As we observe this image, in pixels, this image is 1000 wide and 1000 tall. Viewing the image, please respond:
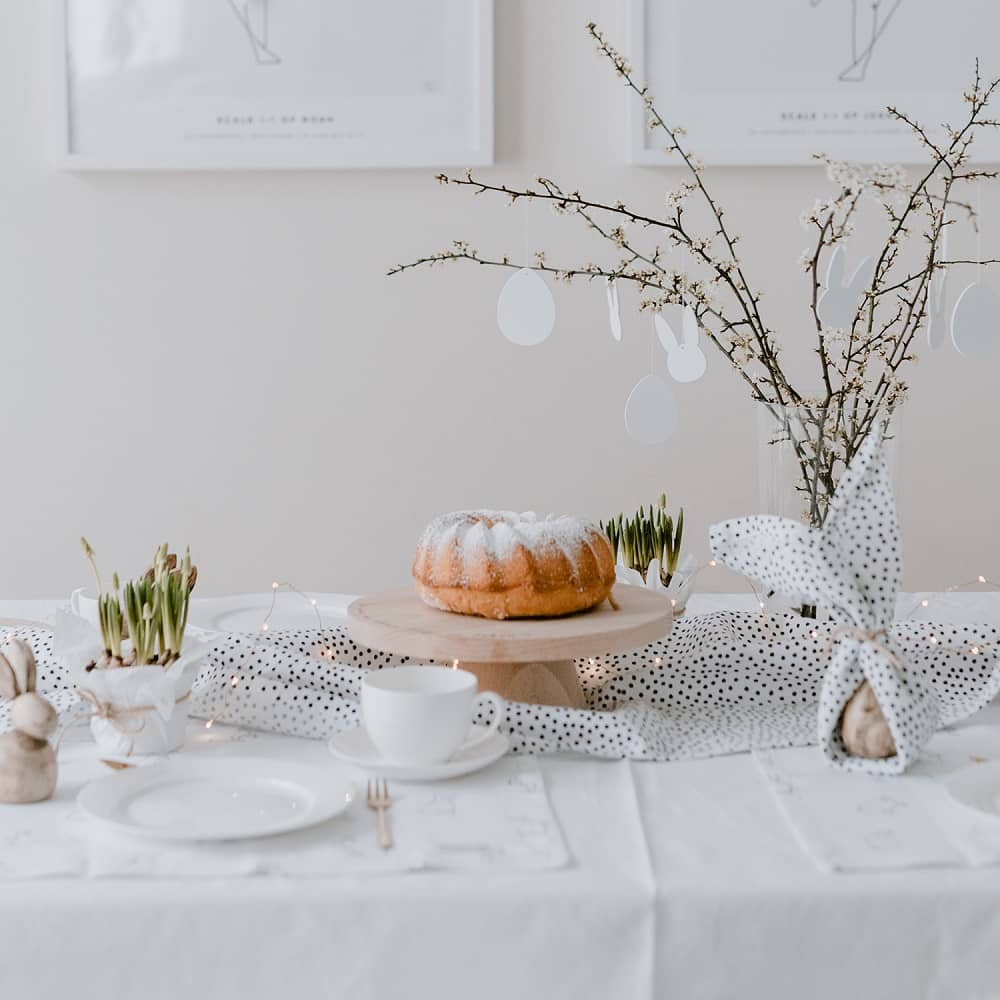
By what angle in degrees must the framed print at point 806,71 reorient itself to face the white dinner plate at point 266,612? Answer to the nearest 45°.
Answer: approximately 45° to its right

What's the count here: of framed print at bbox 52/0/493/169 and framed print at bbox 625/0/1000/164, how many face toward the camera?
2

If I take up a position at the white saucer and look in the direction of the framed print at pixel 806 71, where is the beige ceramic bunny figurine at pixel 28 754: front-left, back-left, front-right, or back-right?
back-left

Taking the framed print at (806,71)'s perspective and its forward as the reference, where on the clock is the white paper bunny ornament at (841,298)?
The white paper bunny ornament is roughly at 12 o'clock from the framed print.

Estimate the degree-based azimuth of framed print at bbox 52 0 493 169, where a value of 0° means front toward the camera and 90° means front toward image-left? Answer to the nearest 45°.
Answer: approximately 0°

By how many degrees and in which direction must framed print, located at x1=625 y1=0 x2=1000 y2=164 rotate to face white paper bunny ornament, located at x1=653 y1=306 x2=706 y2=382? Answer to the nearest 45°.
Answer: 0° — it already faces it

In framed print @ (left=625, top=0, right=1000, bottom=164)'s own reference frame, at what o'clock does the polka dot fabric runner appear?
The polka dot fabric runner is roughly at 12 o'clock from the framed print.

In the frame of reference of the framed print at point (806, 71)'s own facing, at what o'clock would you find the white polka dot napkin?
The white polka dot napkin is roughly at 12 o'clock from the framed print.

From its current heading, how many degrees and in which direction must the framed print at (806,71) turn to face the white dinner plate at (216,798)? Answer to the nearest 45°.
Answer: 0° — it already faces it

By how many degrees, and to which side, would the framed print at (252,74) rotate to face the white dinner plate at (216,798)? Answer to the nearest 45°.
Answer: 0° — it already faces it
